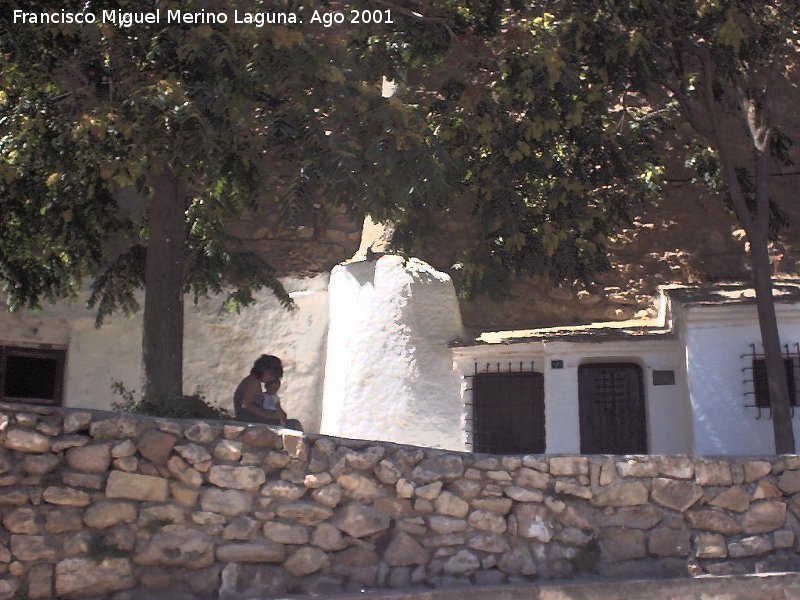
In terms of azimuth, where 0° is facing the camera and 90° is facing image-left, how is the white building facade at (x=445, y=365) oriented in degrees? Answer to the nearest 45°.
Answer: approximately 0°

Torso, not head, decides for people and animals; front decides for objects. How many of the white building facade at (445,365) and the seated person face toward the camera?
1

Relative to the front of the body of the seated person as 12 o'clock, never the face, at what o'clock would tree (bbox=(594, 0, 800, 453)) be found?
The tree is roughly at 12 o'clock from the seated person.

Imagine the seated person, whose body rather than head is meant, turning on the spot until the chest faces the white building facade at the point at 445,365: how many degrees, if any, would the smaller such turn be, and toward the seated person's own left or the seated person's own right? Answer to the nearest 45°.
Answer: approximately 45° to the seated person's own left

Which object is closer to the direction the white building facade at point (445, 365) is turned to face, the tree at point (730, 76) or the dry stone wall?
the dry stone wall

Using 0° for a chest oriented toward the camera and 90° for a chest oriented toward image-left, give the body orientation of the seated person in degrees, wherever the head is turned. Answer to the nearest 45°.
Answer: approximately 270°

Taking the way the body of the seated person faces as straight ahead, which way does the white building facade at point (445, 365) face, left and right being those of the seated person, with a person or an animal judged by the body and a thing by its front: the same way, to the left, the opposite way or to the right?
to the right

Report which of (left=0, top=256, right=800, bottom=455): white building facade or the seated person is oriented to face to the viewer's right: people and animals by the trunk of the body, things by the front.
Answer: the seated person

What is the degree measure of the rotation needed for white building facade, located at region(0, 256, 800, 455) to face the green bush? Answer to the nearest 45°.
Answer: approximately 45° to its right
